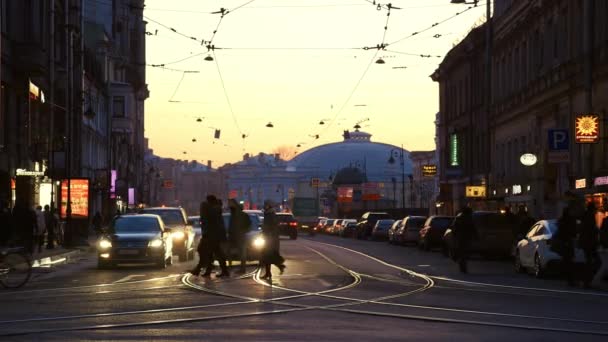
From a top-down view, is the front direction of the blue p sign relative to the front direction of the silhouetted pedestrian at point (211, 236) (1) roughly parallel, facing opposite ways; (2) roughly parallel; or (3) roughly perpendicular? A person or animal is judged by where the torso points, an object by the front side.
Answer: roughly perpendicular

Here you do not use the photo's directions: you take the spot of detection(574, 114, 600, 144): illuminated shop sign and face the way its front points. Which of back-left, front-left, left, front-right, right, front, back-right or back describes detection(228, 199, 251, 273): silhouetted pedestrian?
front-right

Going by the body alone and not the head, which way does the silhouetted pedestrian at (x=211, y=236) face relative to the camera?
to the viewer's left

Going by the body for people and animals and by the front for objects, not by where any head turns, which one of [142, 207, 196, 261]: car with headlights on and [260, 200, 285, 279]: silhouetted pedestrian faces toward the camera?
the car with headlights on

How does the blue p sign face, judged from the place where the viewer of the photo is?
facing the viewer

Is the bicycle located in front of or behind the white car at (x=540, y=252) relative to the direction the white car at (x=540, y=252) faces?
in front

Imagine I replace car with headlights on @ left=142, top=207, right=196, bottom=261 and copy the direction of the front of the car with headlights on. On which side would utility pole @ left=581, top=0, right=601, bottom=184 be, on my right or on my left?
on my left

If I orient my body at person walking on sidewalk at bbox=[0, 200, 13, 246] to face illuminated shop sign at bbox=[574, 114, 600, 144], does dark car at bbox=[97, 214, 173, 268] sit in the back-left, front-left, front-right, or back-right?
front-right
